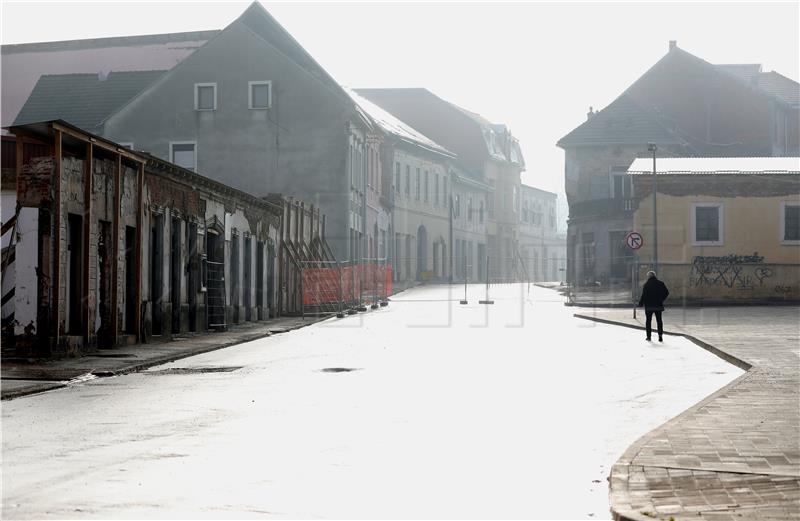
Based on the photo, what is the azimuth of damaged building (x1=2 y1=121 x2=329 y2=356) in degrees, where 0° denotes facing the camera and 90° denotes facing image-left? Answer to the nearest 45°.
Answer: approximately 315°

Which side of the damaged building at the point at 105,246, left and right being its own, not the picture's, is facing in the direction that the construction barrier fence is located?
left

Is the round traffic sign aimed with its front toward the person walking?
yes

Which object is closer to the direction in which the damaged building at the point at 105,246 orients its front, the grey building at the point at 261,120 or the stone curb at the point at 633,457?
the stone curb

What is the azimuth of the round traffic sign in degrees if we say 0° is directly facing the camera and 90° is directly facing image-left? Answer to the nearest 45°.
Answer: approximately 0°

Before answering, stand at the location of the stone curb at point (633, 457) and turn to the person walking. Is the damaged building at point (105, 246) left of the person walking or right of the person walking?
left

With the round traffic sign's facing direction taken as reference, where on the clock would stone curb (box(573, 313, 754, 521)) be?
The stone curb is roughly at 12 o'clock from the round traffic sign.

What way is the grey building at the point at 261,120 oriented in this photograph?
to the viewer's right

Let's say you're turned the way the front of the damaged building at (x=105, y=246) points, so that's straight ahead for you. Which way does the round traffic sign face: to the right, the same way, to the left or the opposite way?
to the right

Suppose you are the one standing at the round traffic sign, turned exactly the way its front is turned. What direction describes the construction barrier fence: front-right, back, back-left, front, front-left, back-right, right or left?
right

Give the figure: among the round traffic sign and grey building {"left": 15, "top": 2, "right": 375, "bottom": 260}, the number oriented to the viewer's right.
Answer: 1

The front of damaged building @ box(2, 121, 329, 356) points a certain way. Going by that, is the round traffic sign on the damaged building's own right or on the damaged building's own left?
on the damaged building's own left

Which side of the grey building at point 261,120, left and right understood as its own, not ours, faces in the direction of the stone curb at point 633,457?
right
